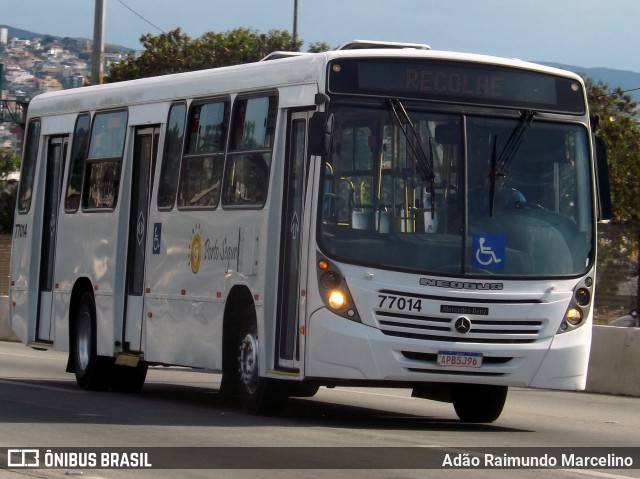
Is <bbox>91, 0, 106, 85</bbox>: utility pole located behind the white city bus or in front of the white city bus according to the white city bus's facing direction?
behind

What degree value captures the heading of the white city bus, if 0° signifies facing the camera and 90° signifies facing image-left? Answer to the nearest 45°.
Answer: approximately 315°
